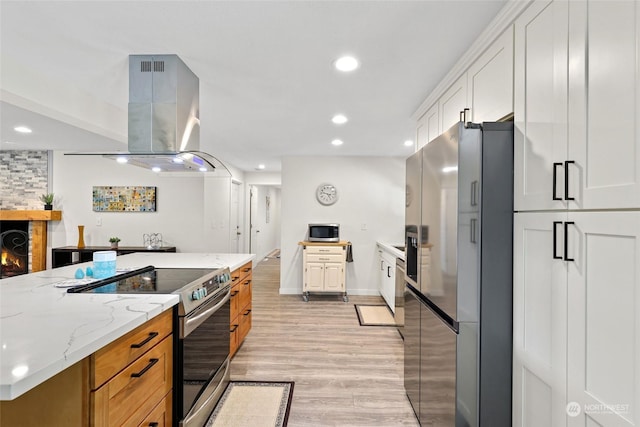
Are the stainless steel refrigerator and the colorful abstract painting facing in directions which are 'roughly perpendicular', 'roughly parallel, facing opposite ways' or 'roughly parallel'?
roughly perpendicular

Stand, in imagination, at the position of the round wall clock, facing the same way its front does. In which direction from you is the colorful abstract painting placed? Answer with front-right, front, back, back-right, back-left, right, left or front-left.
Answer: right

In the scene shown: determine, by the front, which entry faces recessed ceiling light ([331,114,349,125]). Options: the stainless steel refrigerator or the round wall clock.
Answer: the round wall clock

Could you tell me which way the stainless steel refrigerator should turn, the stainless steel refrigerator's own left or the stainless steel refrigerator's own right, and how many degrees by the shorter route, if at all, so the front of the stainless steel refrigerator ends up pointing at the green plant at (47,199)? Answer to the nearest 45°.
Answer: approximately 45° to the stainless steel refrigerator's own right

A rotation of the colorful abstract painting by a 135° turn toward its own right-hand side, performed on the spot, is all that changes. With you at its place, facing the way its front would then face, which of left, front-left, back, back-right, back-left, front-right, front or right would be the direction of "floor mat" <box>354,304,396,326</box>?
back

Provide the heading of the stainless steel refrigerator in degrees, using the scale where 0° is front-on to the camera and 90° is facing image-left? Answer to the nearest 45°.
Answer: approximately 45°

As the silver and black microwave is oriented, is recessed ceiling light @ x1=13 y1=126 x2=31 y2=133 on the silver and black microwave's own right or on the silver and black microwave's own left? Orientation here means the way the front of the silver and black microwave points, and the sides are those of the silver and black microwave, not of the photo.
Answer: on the silver and black microwave's own right

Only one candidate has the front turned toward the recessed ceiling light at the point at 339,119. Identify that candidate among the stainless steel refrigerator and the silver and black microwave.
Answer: the silver and black microwave

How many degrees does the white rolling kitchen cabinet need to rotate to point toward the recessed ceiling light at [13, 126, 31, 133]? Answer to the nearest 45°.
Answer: approximately 45° to its right

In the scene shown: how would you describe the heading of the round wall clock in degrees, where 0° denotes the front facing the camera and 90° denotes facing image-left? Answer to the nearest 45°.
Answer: approximately 0°

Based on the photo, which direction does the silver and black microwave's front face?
toward the camera

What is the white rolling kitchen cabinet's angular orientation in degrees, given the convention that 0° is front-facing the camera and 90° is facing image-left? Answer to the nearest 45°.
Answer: approximately 0°
